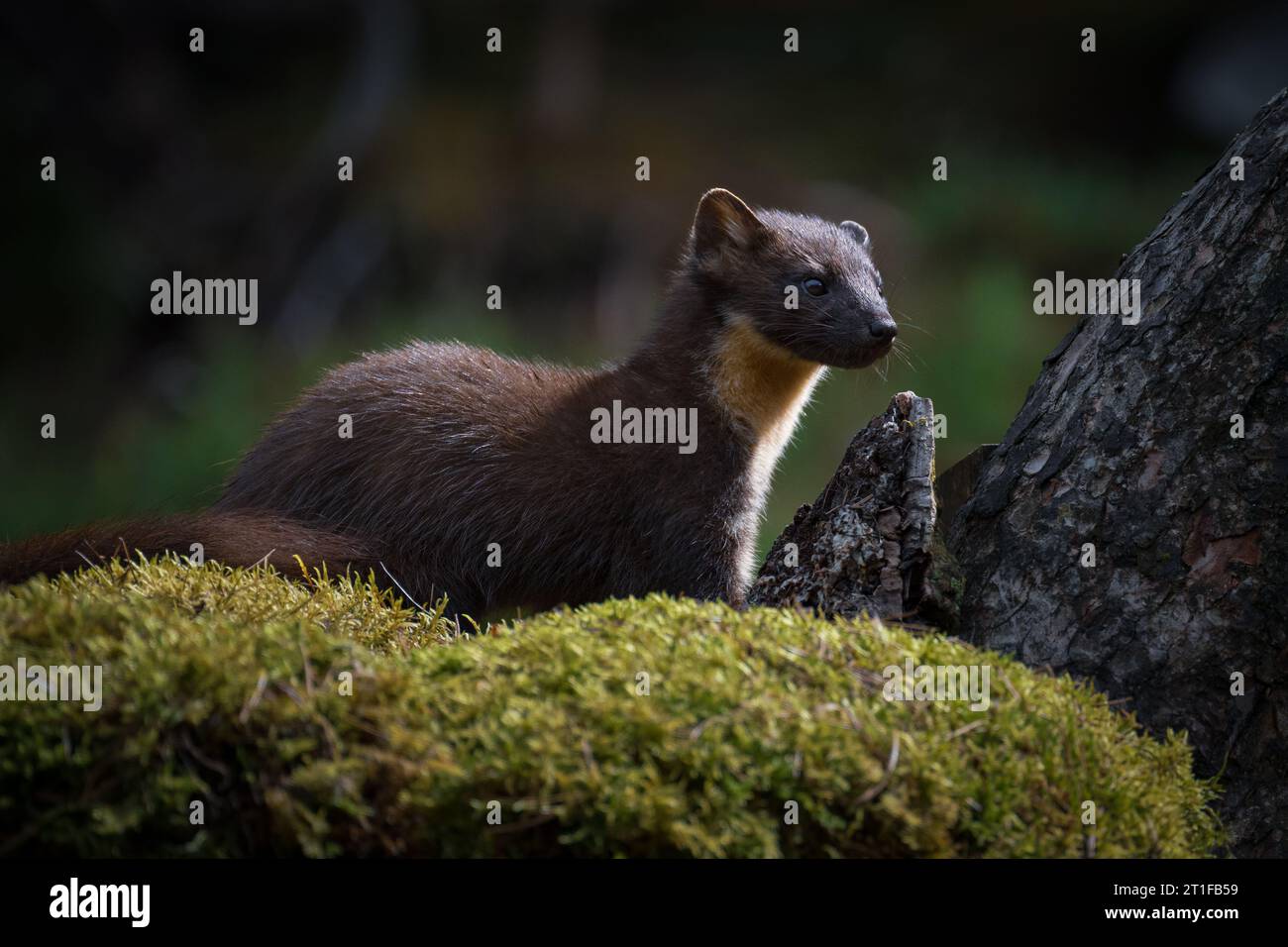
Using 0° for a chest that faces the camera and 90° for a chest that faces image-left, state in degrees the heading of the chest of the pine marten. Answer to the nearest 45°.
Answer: approximately 270°
